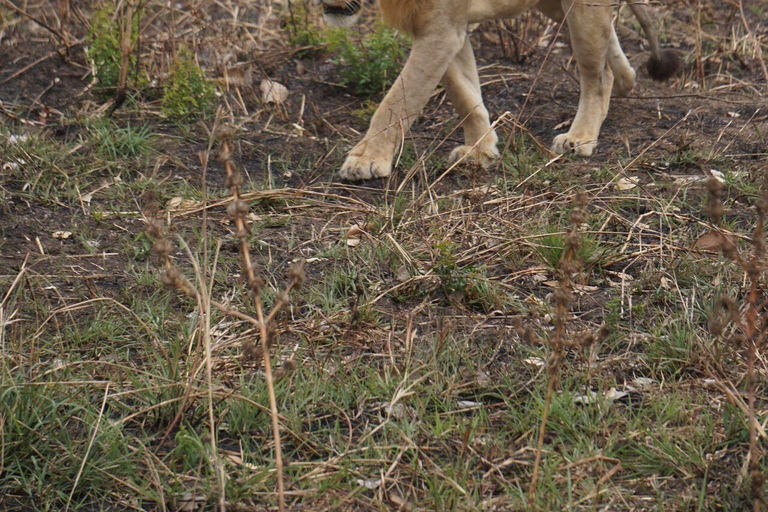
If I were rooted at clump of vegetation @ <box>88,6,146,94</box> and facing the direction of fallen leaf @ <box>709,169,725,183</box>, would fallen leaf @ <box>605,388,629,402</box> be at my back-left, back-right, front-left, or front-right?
front-right

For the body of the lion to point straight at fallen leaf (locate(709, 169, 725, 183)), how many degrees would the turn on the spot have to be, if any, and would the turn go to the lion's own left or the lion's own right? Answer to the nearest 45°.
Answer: approximately 135° to the lion's own left

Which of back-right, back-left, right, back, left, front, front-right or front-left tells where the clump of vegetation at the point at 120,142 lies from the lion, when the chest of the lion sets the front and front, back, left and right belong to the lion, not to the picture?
front-right

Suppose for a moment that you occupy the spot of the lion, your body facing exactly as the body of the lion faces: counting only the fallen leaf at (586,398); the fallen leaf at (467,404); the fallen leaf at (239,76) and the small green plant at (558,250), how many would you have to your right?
1

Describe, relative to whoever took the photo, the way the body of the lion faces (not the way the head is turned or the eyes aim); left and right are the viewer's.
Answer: facing the viewer and to the left of the viewer

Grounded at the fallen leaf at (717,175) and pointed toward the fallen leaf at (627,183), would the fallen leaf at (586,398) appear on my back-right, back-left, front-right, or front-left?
front-left

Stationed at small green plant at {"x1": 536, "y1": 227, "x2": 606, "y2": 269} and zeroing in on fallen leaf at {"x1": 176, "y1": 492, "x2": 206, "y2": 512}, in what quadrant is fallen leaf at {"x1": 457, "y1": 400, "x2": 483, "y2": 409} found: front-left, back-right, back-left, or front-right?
front-left

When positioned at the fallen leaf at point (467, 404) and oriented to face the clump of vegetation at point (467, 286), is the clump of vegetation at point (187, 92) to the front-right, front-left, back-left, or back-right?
front-left

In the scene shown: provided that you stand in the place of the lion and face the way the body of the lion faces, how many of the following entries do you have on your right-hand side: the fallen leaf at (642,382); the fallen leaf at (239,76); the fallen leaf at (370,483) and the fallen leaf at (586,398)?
1

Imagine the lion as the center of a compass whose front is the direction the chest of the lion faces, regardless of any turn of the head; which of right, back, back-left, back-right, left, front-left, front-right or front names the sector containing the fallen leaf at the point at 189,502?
front-left

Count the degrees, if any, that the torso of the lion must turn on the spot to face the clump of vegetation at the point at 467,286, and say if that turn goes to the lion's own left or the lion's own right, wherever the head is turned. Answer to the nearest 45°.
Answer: approximately 45° to the lion's own left

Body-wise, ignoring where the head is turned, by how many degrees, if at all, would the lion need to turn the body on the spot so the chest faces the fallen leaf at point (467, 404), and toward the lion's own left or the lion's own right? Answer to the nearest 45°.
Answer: approximately 45° to the lion's own left

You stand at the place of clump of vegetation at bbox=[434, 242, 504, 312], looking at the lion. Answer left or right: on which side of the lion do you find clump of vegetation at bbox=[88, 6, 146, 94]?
left
